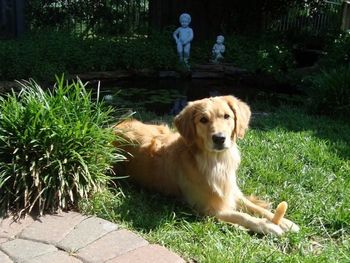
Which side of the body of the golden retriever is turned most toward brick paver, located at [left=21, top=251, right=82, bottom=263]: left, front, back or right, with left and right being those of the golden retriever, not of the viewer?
right

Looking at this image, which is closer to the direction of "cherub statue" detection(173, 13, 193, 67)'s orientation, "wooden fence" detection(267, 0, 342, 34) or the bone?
the bone

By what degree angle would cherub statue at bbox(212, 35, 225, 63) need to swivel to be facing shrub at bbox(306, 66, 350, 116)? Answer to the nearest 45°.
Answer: approximately 45° to its left

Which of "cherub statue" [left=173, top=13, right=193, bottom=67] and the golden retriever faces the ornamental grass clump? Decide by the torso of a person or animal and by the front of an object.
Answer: the cherub statue

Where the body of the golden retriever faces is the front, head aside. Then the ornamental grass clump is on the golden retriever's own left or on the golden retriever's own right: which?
on the golden retriever's own right

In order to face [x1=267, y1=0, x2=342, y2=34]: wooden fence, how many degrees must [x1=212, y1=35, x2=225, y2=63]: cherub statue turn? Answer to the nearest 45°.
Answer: approximately 180°

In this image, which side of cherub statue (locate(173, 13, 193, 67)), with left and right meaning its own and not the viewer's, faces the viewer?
front

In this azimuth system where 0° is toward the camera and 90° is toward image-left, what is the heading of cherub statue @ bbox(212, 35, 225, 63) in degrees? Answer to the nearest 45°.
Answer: approximately 45°

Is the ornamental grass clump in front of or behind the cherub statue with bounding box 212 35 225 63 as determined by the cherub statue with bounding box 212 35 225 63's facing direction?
in front

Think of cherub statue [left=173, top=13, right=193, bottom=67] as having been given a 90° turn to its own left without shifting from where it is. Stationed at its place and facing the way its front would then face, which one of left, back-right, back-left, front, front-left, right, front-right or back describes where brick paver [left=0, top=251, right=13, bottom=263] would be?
right

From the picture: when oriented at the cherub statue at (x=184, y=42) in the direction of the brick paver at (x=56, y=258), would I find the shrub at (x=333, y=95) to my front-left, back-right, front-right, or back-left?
front-left

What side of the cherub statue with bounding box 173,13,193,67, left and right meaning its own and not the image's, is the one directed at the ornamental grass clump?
front

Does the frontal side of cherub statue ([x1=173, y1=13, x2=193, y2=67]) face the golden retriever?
yes
